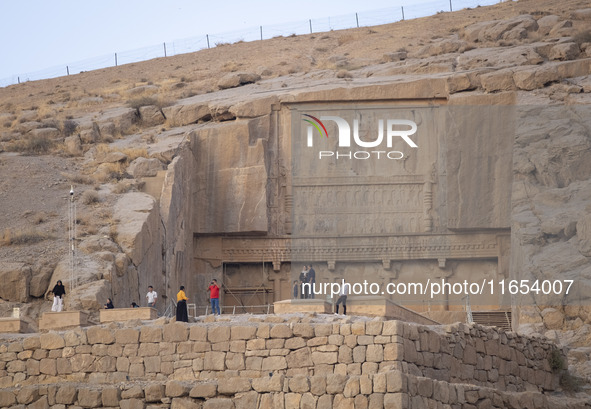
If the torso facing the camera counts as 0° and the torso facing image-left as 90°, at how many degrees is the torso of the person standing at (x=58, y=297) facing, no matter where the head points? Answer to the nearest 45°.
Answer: approximately 0°

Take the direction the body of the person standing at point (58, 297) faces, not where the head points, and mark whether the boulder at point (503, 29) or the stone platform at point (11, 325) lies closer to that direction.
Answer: the stone platform

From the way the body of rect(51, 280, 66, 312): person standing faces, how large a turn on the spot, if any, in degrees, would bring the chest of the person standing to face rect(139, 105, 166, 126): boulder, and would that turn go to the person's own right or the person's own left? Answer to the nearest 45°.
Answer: approximately 180°

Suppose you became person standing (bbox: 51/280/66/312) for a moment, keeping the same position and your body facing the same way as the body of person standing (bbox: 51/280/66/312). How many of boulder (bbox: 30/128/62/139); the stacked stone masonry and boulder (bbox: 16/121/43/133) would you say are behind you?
2

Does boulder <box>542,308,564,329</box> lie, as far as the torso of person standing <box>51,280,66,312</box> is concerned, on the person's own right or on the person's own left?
on the person's own left

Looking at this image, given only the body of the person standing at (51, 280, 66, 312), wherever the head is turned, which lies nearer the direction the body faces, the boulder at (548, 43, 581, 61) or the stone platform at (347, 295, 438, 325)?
the stone platform

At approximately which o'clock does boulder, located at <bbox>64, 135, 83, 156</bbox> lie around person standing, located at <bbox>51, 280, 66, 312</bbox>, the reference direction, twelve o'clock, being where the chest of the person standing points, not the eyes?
The boulder is roughly at 6 o'clock from the person standing.

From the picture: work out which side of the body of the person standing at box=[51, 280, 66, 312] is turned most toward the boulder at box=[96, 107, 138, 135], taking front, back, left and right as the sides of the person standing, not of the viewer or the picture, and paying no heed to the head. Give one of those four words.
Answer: back

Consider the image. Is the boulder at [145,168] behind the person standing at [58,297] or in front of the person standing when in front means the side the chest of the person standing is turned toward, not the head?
behind

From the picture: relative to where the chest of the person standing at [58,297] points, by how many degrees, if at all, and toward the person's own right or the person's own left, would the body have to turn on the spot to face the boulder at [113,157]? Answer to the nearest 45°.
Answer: approximately 180°

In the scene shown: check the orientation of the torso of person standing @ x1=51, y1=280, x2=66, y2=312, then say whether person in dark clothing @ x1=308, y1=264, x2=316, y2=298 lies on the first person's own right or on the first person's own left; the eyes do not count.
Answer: on the first person's own left

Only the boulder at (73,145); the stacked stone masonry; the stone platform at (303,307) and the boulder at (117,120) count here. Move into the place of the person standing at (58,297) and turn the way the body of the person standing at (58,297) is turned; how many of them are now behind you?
2
